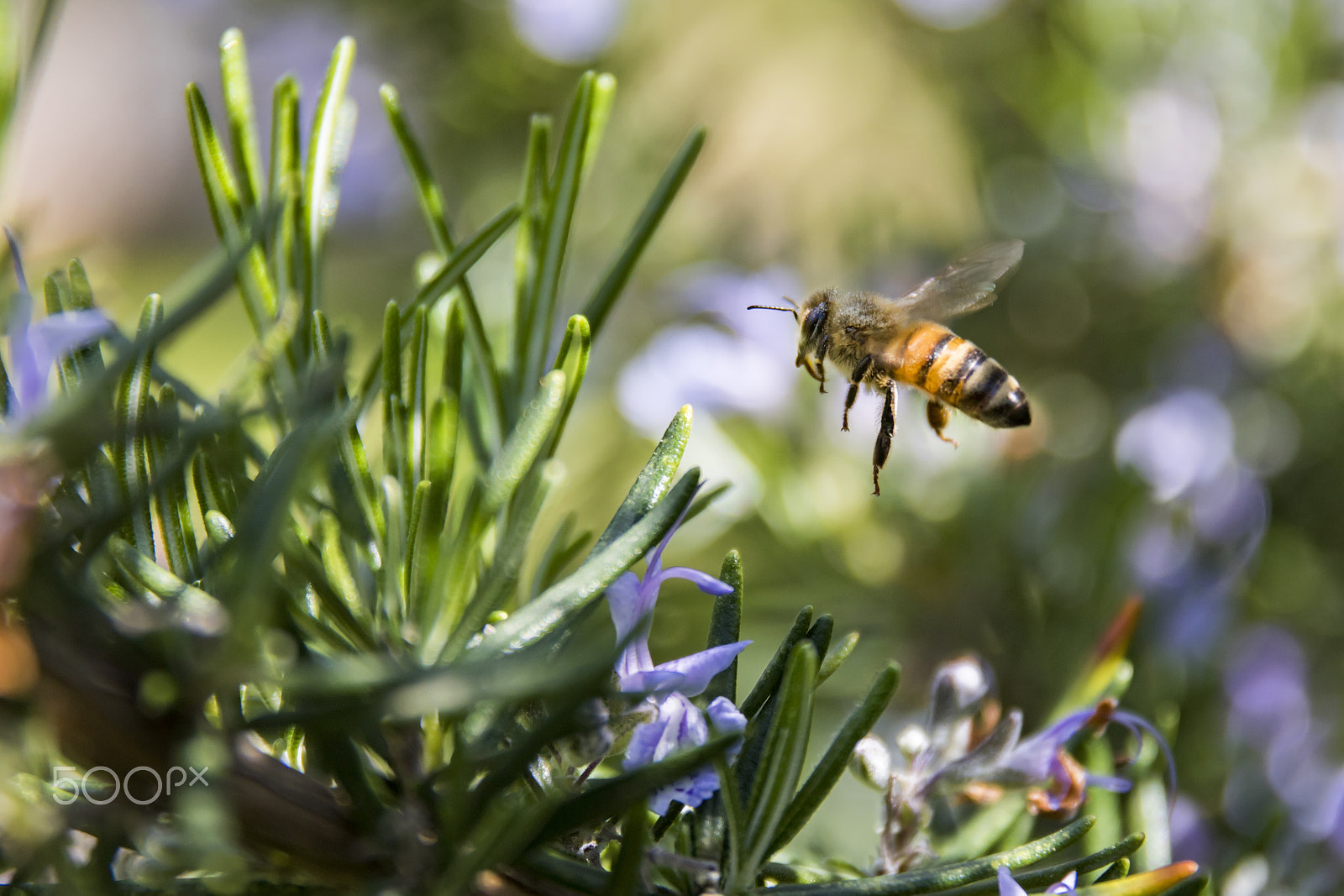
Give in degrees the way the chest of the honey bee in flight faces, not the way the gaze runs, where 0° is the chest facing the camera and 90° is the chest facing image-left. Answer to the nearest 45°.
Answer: approximately 90°
